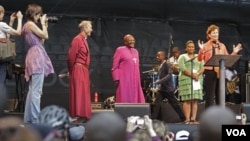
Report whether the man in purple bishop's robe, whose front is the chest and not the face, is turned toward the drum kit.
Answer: no

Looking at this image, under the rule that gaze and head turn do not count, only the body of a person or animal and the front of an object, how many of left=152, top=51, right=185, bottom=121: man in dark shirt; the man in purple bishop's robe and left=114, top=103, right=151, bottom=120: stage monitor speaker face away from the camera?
1

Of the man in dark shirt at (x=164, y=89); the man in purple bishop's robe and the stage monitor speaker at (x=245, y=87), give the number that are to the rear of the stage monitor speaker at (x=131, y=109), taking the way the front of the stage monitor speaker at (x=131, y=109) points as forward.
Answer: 0

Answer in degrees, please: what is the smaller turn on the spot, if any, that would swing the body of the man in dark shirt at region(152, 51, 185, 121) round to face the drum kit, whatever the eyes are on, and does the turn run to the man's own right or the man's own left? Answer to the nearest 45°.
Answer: approximately 90° to the man's own right

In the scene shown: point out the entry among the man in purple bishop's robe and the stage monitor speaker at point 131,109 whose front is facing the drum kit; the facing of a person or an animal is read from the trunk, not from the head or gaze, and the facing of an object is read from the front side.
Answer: the stage monitor speaker

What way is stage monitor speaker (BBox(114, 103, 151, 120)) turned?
away from the camera

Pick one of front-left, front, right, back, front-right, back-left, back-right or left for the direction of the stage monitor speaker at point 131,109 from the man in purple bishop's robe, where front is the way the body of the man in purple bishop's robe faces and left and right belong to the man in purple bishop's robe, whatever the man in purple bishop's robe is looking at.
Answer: front-right

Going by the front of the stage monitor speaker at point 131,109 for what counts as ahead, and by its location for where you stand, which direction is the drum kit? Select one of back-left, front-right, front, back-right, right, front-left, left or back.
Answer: front

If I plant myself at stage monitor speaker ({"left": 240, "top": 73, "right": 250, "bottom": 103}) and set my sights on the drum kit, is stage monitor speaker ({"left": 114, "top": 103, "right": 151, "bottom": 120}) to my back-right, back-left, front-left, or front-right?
front-left

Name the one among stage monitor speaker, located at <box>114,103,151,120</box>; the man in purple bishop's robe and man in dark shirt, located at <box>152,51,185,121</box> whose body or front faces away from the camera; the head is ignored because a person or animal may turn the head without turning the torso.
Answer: the stage monitor speaker

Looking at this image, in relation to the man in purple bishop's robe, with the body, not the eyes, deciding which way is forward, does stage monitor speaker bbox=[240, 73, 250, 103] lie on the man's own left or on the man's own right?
on the man's own left

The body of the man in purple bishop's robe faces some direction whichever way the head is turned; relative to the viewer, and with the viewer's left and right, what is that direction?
facing the viewer and to the right of the viewer

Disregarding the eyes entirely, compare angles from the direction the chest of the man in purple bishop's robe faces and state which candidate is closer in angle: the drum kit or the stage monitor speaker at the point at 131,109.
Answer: the stage monitor speaker

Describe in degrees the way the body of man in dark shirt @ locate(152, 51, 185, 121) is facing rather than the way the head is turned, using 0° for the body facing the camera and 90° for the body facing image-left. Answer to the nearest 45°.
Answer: approximately 90°

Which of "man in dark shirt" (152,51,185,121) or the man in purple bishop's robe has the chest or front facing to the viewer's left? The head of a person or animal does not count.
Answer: the man in dark shirt
